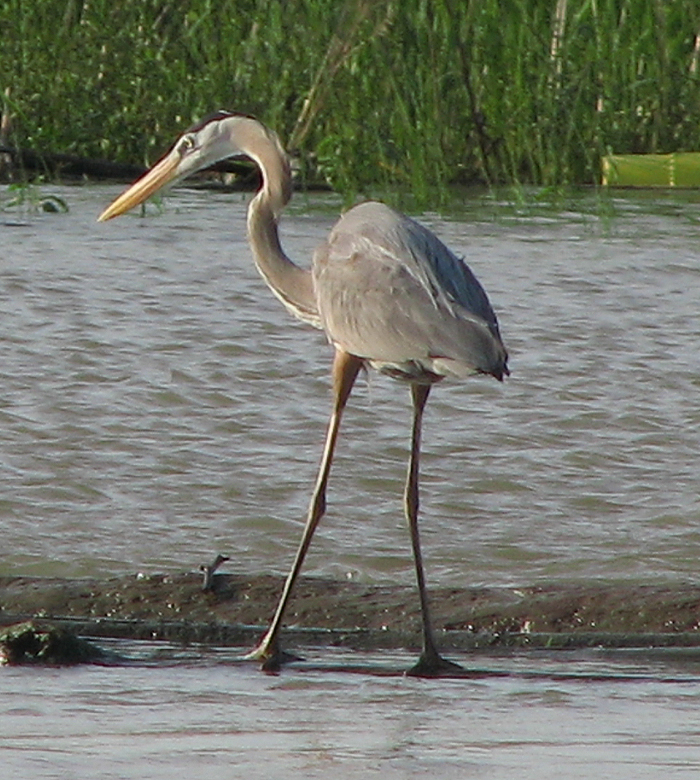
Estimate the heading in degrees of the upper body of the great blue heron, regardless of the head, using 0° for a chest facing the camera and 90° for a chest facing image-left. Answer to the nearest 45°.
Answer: approximately 90°
